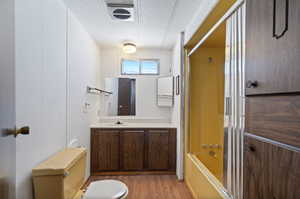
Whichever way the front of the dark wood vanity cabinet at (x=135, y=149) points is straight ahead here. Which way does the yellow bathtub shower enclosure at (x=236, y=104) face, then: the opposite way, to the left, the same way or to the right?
to the right

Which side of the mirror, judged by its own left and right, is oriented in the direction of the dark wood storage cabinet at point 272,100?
front

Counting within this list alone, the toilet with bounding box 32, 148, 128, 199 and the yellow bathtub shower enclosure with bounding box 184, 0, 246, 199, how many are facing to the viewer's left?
1

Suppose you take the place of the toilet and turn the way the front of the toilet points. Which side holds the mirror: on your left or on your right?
on your left

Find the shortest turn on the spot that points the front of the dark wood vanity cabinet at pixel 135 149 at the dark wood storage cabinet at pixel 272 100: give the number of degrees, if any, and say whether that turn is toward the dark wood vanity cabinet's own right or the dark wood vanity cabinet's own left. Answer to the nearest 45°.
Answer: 0° — it already faces it

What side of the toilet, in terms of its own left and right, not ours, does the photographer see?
right

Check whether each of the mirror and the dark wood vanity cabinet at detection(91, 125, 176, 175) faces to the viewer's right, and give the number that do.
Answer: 0

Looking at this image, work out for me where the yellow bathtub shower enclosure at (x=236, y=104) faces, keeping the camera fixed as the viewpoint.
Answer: facing to the left of the viewer

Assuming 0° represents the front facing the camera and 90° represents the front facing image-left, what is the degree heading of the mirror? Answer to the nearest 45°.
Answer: approximately 0°

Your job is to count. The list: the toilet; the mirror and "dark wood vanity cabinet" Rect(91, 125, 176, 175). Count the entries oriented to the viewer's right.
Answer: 1
